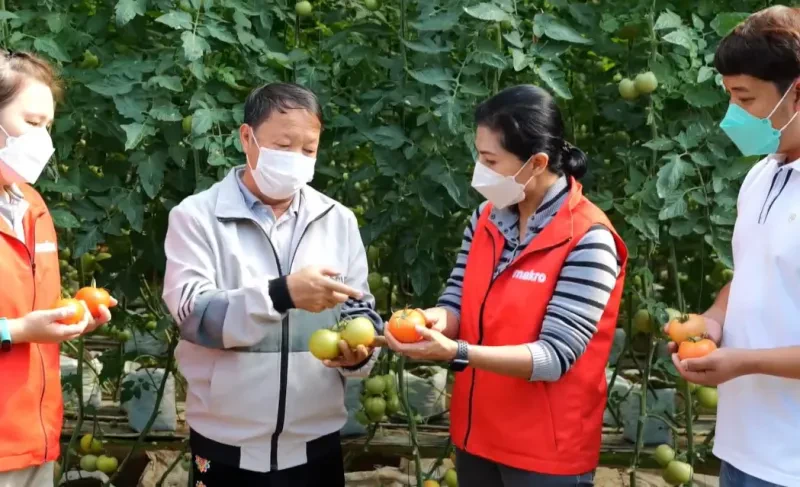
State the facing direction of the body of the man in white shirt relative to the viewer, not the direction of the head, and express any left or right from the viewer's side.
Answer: facing the viewer and to the left of the viewer

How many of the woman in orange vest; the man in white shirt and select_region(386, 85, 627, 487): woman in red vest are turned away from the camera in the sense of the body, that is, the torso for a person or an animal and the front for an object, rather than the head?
0

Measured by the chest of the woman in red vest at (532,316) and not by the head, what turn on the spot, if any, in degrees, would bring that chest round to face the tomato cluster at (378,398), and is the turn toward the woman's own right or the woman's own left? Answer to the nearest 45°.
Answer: approximately 90° to the woman's own right

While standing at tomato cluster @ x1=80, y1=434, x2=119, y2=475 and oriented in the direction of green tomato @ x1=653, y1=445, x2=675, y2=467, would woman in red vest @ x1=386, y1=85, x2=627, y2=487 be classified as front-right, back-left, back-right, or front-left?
front-right

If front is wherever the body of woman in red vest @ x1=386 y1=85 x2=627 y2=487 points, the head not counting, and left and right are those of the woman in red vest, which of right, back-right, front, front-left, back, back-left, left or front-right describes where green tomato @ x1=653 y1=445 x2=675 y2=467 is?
back

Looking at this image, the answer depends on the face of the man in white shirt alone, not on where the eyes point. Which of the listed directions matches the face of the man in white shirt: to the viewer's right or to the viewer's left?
to the viewer's left

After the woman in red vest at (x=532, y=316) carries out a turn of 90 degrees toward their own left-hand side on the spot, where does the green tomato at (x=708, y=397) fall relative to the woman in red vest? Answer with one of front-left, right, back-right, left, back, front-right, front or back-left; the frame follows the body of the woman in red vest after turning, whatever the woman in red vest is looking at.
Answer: left

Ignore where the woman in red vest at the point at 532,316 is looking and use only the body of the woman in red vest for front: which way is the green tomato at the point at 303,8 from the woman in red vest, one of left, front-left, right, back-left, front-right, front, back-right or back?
right

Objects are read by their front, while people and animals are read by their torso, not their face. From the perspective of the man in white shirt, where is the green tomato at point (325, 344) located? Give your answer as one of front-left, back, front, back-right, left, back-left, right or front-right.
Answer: front-right

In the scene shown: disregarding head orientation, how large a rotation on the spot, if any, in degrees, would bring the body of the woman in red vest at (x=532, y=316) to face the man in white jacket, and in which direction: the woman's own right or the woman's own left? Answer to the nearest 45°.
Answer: approximately 45° to the woman's own right

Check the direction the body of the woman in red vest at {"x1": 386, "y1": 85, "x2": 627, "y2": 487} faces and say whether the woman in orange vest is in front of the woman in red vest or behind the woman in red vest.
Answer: in front

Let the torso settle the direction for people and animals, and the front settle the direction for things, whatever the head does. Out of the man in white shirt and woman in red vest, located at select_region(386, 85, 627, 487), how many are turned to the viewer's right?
0

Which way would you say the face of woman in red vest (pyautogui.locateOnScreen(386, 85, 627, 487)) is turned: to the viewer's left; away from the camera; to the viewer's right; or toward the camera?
to the viewer's left

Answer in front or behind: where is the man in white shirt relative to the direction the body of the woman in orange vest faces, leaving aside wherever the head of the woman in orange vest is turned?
in front

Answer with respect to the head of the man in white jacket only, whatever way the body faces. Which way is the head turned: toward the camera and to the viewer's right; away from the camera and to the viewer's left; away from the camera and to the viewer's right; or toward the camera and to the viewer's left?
toward the camera and to the viewer's right
